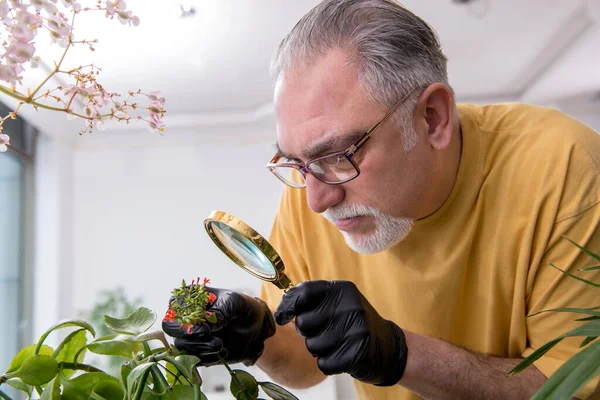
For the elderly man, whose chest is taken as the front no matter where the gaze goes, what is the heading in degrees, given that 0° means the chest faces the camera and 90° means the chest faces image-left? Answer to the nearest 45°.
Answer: approximately 45°

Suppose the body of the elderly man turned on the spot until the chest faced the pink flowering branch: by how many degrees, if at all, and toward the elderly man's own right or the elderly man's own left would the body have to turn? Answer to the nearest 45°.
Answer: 0° — they already face it
